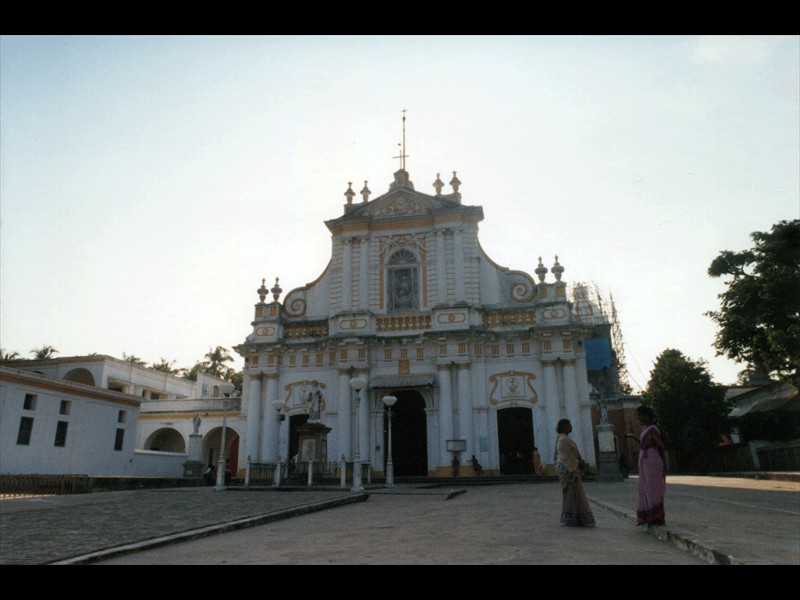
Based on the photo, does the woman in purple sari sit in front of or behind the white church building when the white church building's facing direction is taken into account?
in front

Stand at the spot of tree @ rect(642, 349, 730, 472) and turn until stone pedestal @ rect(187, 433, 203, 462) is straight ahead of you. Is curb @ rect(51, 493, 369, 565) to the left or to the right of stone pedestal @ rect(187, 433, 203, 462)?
left

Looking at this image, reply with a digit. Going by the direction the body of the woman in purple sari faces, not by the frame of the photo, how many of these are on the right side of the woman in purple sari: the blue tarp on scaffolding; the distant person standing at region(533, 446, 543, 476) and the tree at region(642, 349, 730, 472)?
3

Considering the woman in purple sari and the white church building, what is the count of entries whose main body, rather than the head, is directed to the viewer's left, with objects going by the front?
1

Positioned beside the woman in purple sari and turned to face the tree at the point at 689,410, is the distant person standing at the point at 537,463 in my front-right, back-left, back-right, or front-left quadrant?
front-left

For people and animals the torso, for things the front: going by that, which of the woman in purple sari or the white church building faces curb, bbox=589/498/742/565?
the white church building

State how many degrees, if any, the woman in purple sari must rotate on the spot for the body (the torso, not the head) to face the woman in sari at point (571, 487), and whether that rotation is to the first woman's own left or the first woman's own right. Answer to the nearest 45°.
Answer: approximately 45° to the first woman's own right

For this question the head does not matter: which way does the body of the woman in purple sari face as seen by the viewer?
to the viewer's left

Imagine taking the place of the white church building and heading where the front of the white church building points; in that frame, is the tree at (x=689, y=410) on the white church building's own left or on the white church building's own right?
on the white church building's own left

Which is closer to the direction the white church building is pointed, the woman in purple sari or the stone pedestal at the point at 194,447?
the woman in purple sari

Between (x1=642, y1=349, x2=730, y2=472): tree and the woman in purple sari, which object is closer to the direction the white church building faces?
the woman in purple sari

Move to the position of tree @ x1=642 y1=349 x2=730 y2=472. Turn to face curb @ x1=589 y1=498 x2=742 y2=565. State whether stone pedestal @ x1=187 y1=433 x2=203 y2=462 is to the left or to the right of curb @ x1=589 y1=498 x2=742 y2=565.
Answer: right

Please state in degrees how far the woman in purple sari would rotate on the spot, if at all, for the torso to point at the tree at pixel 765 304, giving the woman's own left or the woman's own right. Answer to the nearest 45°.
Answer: approximately 90° to the woman's own right

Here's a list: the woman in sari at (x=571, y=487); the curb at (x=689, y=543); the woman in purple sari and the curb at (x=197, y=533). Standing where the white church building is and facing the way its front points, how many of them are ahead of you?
4

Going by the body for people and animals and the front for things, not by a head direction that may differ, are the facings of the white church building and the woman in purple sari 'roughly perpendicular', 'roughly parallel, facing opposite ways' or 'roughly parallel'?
roughly perpendicular

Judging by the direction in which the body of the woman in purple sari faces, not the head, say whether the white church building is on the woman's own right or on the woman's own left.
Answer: on the woman's own right

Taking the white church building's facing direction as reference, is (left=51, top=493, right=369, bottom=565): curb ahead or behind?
ahead

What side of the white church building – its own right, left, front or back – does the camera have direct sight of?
front

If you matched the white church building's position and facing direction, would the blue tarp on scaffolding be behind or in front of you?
behind

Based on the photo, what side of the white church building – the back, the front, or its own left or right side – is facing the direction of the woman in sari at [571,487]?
front
